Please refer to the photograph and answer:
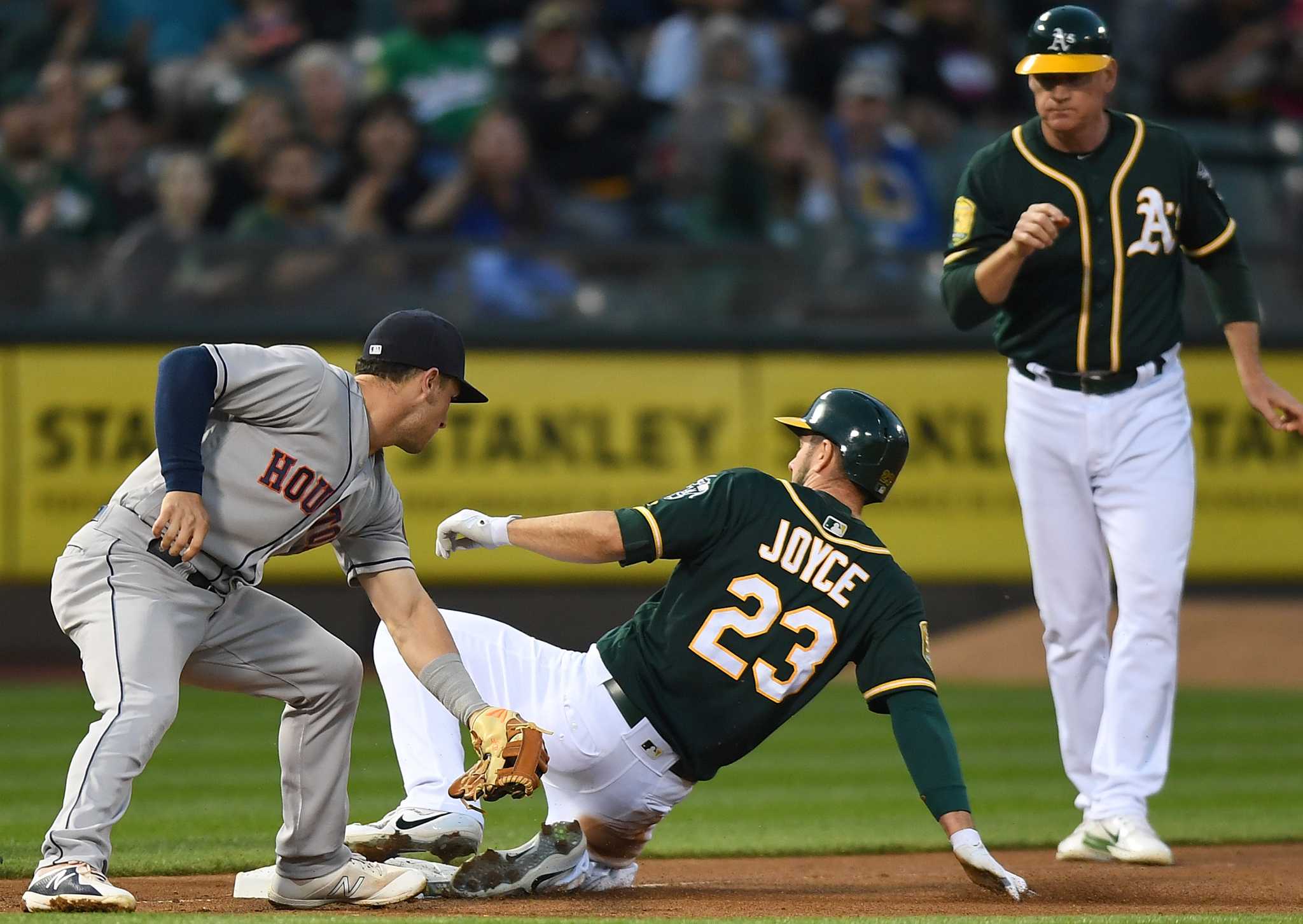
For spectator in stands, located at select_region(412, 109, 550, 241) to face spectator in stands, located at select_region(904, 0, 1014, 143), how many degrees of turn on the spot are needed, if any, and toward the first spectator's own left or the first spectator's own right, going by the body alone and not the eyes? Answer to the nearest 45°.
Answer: approximately 90° to the first spectator's own left

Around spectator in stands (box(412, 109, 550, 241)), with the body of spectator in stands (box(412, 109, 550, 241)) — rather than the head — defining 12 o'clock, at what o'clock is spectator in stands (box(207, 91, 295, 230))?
spectator in stands (box(207, 91, 295, 230)) is roughly at 3 o'clock from spectator in stands (box(412, 109, 550, 241)).

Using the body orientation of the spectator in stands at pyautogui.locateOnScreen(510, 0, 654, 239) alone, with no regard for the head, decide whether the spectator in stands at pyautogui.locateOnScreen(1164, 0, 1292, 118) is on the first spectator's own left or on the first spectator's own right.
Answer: on the first spectator's own left

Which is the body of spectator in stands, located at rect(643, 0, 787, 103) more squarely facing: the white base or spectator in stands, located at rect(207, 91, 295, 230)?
the white base

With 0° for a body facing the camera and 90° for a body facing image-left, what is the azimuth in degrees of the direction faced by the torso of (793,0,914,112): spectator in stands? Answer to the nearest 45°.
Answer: approximately 0°

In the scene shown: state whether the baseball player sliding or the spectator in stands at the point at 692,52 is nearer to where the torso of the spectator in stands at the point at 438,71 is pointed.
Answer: the baseball player sliding

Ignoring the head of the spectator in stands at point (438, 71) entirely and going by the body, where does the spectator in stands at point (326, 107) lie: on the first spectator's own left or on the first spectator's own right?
on the first spectator's own right

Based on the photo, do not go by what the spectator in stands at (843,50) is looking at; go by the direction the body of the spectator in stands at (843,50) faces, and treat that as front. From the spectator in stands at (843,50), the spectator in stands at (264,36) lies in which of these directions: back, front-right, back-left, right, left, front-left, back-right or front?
right
